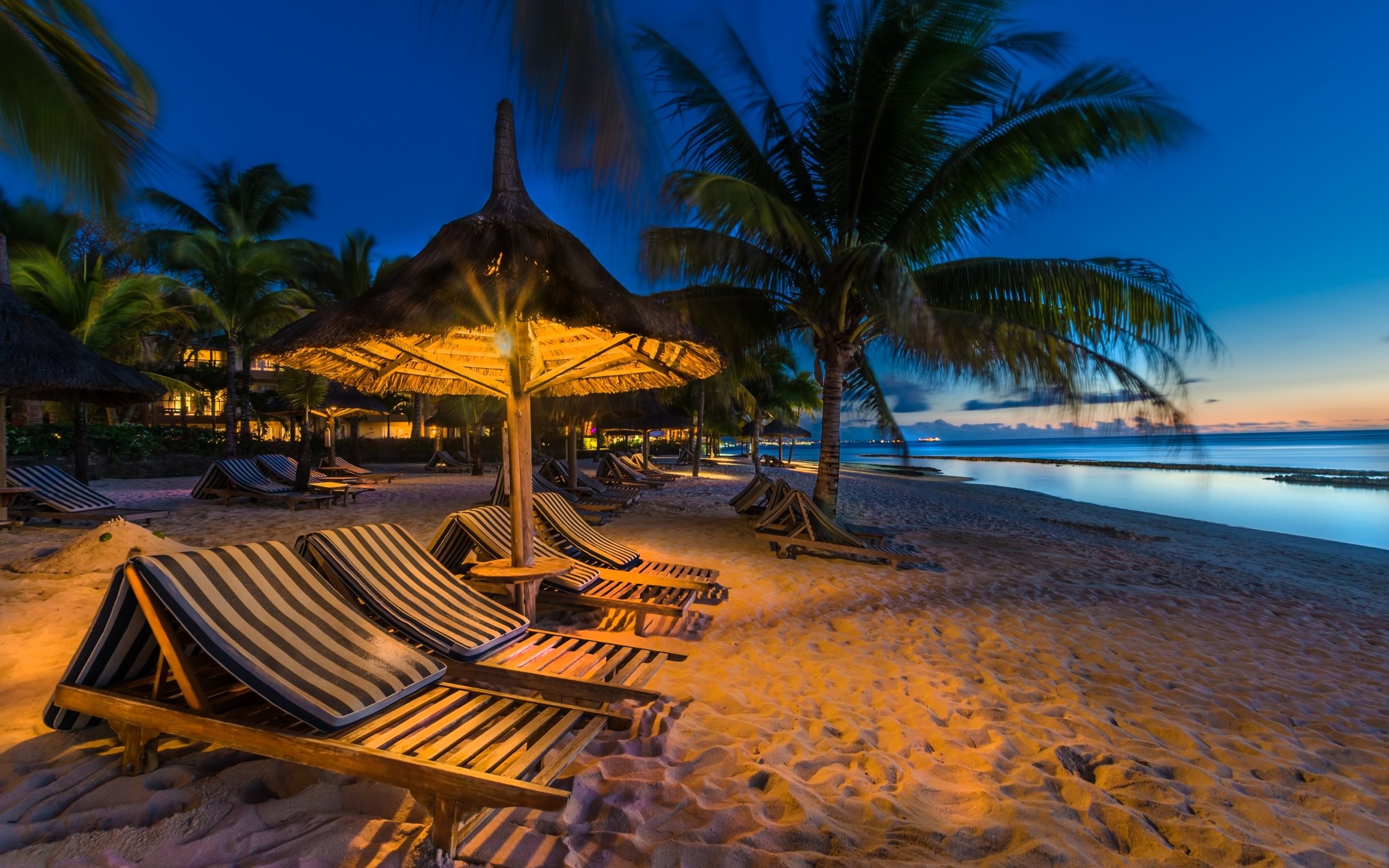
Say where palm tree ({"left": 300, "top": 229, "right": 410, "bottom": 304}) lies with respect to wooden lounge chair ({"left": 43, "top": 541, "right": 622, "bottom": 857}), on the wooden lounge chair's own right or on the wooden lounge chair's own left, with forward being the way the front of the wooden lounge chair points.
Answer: on the wooden lounge chair's own left

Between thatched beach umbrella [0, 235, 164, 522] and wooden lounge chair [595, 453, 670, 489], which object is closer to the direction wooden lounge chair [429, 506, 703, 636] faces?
the wooden lounge chair

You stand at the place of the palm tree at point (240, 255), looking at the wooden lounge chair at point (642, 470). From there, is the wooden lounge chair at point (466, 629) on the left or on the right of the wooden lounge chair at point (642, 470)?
right

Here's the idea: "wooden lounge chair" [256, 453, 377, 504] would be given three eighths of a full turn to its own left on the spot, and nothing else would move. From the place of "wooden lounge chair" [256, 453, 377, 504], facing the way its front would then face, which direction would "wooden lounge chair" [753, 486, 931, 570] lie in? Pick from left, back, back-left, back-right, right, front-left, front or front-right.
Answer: back

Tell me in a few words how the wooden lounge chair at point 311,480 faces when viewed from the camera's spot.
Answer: facing to the right of the viewer

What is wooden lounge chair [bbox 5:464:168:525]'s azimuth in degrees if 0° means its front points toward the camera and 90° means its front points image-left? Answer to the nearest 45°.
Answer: approximately 315°

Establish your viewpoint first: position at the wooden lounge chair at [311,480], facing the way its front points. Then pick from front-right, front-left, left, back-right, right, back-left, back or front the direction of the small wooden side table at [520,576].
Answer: right

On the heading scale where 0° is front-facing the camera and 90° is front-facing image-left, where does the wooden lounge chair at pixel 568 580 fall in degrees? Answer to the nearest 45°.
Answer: approximately 270°

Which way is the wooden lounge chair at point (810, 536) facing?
to the viewer's right

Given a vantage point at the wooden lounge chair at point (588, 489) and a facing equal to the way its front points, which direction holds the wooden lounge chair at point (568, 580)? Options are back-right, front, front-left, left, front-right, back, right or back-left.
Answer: right

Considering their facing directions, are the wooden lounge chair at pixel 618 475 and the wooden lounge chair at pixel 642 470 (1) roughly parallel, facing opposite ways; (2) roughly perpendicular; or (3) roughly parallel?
roughly parallel

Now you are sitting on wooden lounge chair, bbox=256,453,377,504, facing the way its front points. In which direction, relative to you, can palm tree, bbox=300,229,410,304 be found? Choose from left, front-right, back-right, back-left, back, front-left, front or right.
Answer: left

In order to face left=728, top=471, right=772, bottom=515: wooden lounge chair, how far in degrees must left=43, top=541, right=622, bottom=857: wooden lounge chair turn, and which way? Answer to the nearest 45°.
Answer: approximately 90° to its left

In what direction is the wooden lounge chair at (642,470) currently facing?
to the viewer's right

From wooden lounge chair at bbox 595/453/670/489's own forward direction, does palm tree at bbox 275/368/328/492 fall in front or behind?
behind

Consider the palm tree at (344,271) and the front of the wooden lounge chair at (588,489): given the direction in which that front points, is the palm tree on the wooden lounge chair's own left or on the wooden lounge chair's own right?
on the wooden lounge chair's own left
